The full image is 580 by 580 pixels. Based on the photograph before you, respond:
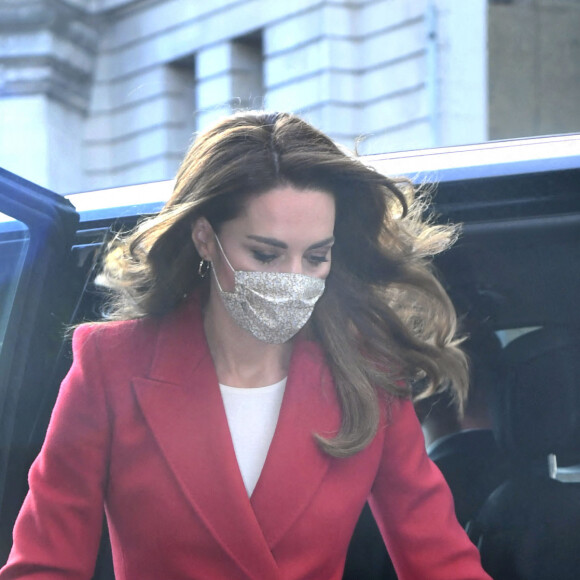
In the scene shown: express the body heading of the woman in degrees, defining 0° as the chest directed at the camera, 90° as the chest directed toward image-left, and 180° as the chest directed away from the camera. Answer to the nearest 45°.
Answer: approximately 0°
